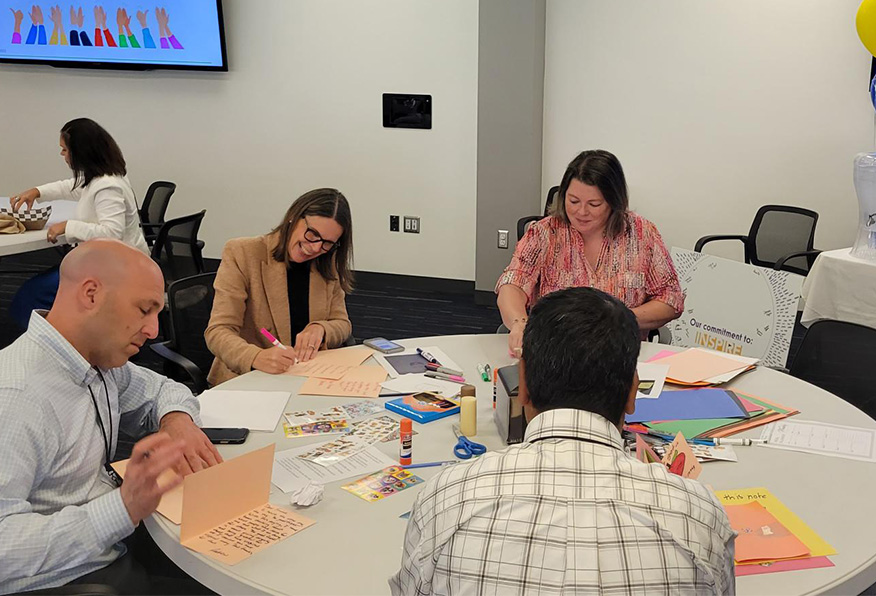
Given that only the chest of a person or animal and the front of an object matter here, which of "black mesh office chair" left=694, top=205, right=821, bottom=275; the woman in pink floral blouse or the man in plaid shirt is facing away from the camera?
the man in plaid shirt

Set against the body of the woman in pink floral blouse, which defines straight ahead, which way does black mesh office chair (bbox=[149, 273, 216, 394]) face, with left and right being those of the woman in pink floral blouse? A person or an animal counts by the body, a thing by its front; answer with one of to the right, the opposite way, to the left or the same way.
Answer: to the left

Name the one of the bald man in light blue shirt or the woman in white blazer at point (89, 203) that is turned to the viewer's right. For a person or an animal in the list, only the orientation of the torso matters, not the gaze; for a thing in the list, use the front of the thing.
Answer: the bald man in light blue shirt

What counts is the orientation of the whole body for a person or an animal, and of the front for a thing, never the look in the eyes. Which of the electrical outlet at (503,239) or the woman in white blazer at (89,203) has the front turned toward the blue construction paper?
the electrical outlet

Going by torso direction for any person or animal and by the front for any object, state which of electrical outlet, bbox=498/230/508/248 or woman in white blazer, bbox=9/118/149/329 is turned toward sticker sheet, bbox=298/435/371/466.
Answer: the electrical outlet

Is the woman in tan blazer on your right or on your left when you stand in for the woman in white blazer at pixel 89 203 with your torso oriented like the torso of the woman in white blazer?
on your left

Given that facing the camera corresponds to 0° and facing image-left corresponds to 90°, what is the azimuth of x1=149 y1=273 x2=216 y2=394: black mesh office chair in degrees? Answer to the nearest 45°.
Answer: approximately 315°

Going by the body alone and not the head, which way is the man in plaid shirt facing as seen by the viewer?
away from the camera

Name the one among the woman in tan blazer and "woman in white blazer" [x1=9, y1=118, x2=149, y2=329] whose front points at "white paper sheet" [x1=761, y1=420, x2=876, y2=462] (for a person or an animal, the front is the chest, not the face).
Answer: the woman in tan blazer

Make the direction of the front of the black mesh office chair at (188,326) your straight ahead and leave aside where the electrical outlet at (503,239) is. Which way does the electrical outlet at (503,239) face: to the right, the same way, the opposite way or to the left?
to the right

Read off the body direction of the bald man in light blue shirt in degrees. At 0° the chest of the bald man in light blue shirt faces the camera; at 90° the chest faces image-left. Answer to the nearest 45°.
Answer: approximately 270°

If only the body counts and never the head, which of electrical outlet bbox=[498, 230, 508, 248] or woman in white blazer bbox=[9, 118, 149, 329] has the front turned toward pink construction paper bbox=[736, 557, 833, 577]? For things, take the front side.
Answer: the electrical outlet
